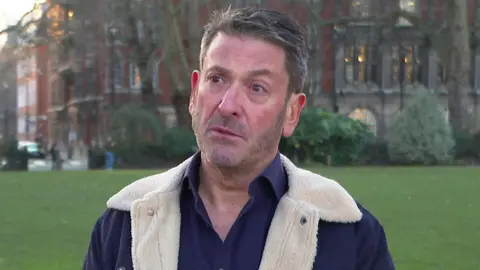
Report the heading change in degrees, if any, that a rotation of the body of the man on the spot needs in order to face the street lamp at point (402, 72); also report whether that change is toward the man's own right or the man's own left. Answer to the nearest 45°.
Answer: approximately 180°

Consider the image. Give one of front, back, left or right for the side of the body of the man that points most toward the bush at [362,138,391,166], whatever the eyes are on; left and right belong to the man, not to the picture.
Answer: back

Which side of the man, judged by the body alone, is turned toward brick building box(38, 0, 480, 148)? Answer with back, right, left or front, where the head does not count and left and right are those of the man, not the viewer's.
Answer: back

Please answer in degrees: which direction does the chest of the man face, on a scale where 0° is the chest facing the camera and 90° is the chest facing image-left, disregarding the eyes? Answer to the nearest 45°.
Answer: approximately 0°

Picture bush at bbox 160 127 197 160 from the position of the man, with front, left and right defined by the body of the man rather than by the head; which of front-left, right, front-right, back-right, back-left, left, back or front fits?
back

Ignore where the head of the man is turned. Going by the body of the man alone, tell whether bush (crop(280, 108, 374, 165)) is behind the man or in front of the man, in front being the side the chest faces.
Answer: behind

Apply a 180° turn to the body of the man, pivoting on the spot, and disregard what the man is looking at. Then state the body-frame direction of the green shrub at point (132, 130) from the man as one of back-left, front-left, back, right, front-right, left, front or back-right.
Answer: front

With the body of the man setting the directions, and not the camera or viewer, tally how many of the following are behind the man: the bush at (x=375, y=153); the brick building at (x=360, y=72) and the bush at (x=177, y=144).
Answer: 3
